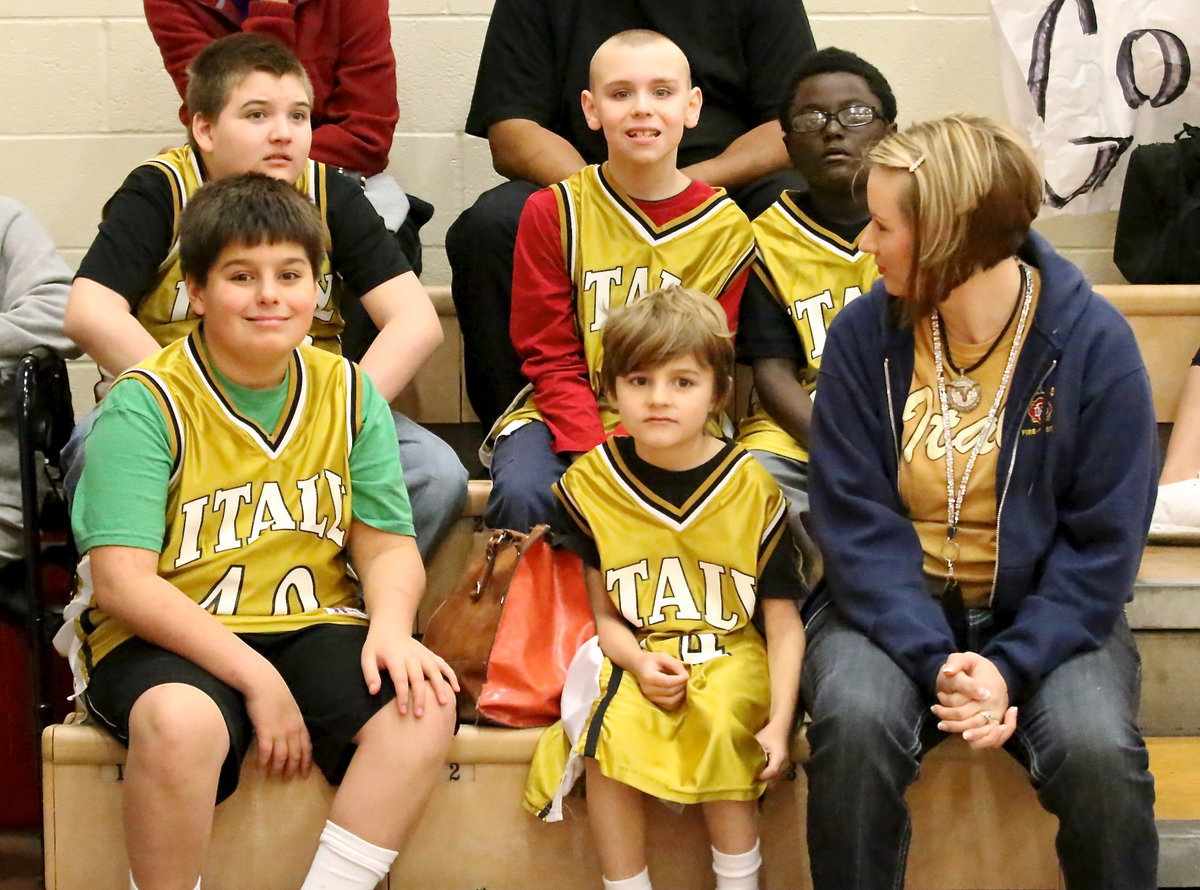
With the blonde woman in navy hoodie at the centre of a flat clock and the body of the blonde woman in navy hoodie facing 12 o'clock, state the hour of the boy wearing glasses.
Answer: The boy wearing glasses is roughly at 5 o'clock from the blonde woman in navy hoodie.

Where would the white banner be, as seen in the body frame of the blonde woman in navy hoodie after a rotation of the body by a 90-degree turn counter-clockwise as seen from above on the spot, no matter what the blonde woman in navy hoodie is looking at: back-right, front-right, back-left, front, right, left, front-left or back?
left

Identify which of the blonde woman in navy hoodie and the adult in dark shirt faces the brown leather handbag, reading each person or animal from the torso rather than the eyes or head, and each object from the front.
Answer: the adult in dark shirt

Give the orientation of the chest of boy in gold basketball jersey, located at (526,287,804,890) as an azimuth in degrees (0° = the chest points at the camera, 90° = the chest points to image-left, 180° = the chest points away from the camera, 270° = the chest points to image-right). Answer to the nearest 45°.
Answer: approximately 0°

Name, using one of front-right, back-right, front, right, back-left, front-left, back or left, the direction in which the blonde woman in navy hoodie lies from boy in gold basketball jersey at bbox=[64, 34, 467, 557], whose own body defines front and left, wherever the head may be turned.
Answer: front-left

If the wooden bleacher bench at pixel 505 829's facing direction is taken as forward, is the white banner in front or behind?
behind

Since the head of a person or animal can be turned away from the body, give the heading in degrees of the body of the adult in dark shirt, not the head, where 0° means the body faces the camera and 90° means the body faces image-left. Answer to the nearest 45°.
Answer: approximately 0°
